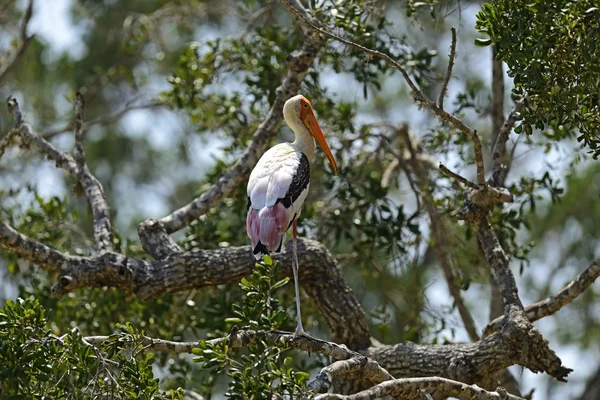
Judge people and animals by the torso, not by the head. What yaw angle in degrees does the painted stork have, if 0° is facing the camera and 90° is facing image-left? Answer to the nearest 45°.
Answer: approximately 225°
